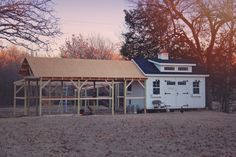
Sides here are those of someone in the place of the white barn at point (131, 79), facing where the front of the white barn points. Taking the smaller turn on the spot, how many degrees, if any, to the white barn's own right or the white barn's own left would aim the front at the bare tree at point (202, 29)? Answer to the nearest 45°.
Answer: approximately 135° to the white barn's own left

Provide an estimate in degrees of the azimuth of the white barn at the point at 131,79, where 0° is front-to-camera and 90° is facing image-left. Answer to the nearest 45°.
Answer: approximately 0°
